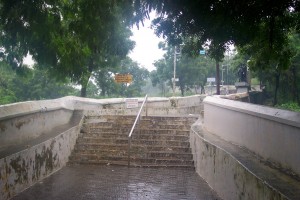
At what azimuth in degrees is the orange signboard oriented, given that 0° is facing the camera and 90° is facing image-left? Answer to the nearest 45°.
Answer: approximately 0°

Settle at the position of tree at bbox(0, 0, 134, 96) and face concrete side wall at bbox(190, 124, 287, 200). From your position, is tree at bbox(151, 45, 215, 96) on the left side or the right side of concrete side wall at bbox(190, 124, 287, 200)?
left

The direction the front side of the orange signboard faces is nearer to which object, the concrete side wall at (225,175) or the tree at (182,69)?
the concrete side wall

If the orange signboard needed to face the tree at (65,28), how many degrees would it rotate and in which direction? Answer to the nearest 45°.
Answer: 0° — it already faces it

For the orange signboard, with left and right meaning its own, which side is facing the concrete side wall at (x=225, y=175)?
front

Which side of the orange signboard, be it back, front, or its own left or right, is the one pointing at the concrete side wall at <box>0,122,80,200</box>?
front

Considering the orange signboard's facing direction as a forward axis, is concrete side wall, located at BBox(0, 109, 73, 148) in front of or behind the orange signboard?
in front
